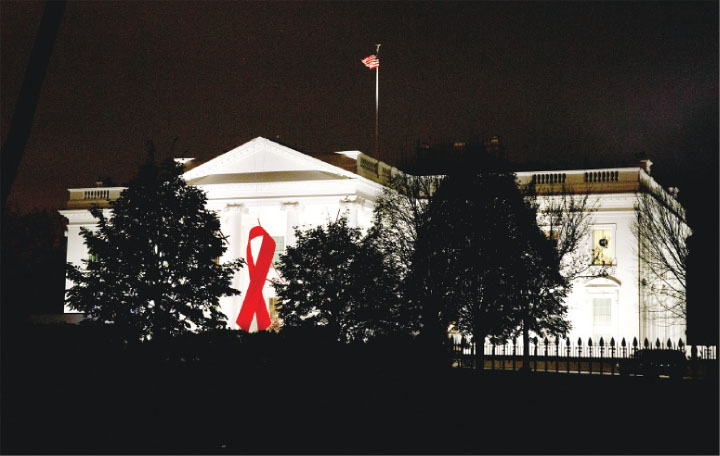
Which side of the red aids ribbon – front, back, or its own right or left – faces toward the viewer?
front

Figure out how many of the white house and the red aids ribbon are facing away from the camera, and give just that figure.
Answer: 0

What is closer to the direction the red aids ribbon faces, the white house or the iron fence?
the iron fence

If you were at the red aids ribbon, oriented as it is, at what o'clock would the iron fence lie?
The iron fence is roughly at 11 o'clock from the red aids ribbon.

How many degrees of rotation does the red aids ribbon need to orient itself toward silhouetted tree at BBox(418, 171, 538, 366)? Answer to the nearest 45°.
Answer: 0° — it already faces it

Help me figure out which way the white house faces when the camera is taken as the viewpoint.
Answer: facing the viewer and to the left of the viewer

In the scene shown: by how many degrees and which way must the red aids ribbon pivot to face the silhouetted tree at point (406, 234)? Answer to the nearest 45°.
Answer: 0° — it already faces it

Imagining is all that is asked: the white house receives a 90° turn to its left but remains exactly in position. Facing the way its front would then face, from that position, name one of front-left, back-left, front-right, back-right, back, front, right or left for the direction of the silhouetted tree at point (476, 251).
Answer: front-right

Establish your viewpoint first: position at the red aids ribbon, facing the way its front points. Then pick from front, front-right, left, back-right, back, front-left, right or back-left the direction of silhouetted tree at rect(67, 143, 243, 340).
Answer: front

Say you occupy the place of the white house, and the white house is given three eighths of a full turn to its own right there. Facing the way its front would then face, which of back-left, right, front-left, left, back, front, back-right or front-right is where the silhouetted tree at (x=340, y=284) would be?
back
